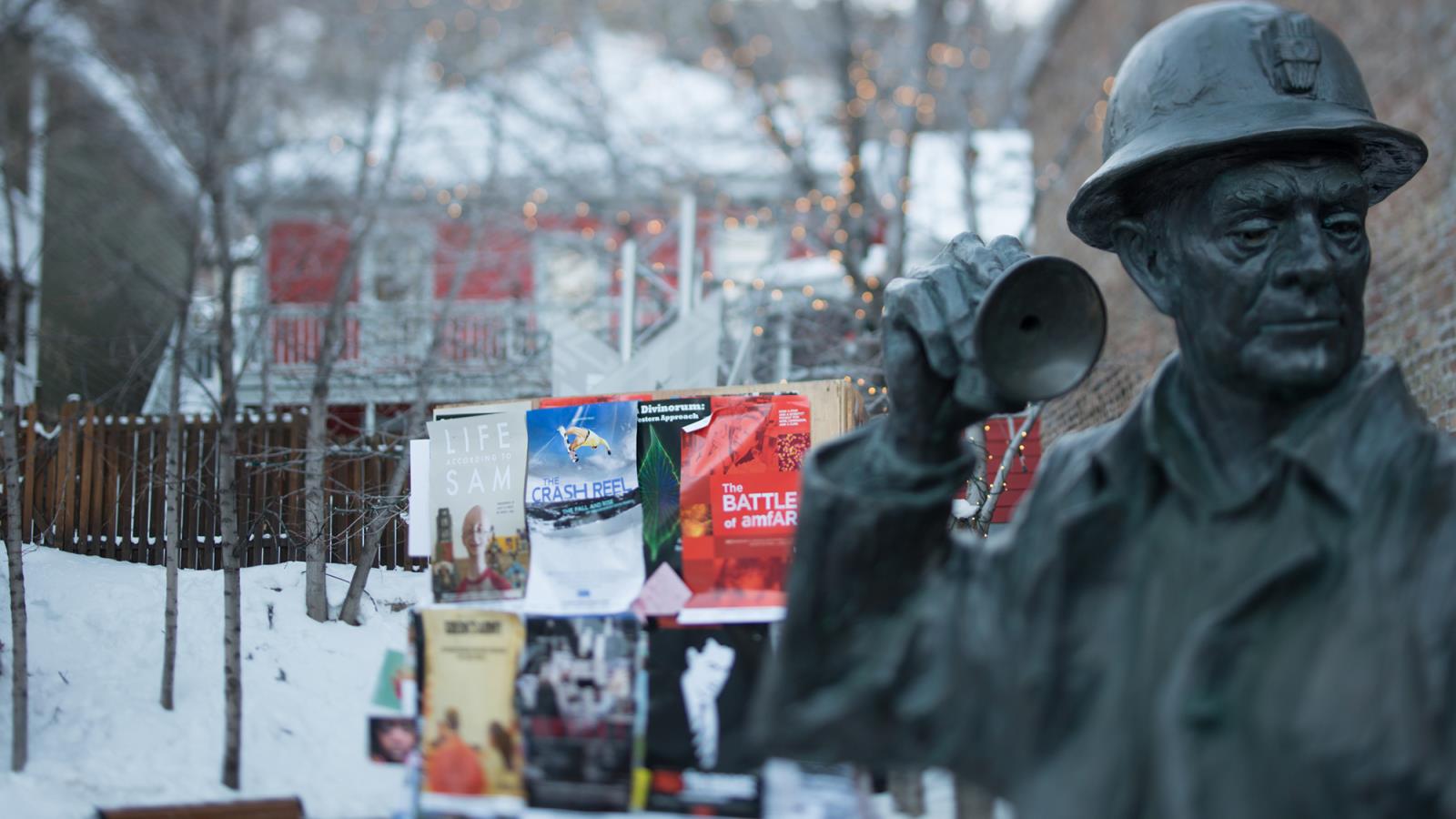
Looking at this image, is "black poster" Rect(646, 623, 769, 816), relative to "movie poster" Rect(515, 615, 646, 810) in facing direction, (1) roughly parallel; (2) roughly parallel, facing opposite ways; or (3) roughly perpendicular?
roughly parallel

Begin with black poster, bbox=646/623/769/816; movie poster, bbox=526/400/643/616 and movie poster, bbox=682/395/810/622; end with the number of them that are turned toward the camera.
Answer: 3

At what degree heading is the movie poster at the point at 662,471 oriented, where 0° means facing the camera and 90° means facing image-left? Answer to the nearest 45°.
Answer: approximately 0°

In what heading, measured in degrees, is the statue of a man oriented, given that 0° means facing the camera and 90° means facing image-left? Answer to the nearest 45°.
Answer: approximately 0°

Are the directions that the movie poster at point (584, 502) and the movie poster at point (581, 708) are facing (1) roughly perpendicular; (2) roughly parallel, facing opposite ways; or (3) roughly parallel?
roughly parallel

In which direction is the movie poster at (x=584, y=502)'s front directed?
toward the camera

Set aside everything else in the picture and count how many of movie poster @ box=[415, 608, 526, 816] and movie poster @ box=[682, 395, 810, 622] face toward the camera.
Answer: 2

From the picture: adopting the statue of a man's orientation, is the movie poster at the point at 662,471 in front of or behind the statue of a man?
behind

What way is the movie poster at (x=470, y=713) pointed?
toward the camera

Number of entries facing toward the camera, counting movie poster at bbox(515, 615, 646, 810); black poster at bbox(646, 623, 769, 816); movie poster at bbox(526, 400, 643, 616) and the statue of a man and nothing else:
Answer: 4
